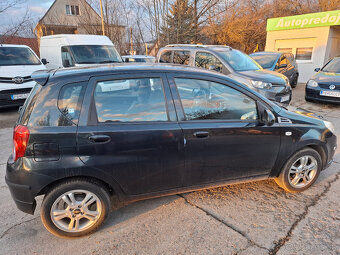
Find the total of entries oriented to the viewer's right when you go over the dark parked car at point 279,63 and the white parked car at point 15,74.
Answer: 0

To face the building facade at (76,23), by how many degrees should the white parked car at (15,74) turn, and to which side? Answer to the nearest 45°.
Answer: approximately 180°

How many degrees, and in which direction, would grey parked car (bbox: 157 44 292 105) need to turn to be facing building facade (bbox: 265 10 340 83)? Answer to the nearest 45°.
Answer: approximately 90° to its left

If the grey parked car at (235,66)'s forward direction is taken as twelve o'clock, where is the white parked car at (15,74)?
The white parked car is roughly at 4 o'clock from the grey parked car.

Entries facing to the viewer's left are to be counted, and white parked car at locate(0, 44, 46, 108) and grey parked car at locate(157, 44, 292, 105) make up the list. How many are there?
0

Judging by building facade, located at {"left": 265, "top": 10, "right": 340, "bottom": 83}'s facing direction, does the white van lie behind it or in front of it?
in front

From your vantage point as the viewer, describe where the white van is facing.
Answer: facing the viewer and to the right of the viewer

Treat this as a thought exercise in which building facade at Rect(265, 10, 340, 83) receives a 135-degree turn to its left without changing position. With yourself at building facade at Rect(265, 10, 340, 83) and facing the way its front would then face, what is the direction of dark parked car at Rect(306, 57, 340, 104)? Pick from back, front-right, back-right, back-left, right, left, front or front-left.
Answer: right

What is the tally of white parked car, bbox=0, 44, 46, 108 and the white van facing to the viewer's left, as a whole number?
0

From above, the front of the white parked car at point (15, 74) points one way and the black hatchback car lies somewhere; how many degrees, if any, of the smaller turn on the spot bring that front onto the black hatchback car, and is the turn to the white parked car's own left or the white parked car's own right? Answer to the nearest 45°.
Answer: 0° — it already faces it

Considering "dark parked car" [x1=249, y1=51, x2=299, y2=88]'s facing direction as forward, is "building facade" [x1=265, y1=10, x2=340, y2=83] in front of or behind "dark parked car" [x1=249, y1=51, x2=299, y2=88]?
behind
